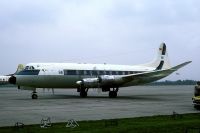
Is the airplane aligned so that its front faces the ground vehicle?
no

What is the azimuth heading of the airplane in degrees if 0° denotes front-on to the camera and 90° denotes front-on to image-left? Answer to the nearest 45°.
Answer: approximately 45°
